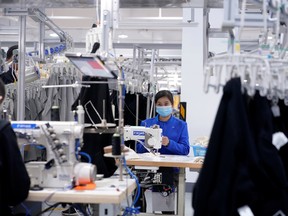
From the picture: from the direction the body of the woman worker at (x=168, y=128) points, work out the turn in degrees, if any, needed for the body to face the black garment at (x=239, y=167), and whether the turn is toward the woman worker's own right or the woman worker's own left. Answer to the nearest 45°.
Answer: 0° — they already face it

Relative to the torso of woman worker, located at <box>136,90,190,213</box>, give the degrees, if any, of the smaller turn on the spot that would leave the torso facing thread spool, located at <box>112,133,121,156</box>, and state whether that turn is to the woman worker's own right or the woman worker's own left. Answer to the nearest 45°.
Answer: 0° — they already face it

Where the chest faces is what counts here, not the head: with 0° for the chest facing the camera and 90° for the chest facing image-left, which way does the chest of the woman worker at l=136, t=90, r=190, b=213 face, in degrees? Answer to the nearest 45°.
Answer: approximately 0°

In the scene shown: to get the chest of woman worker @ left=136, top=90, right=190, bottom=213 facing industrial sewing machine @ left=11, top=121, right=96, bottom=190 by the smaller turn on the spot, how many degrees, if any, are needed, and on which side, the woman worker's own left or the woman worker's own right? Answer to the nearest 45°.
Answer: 0° — they already face it
